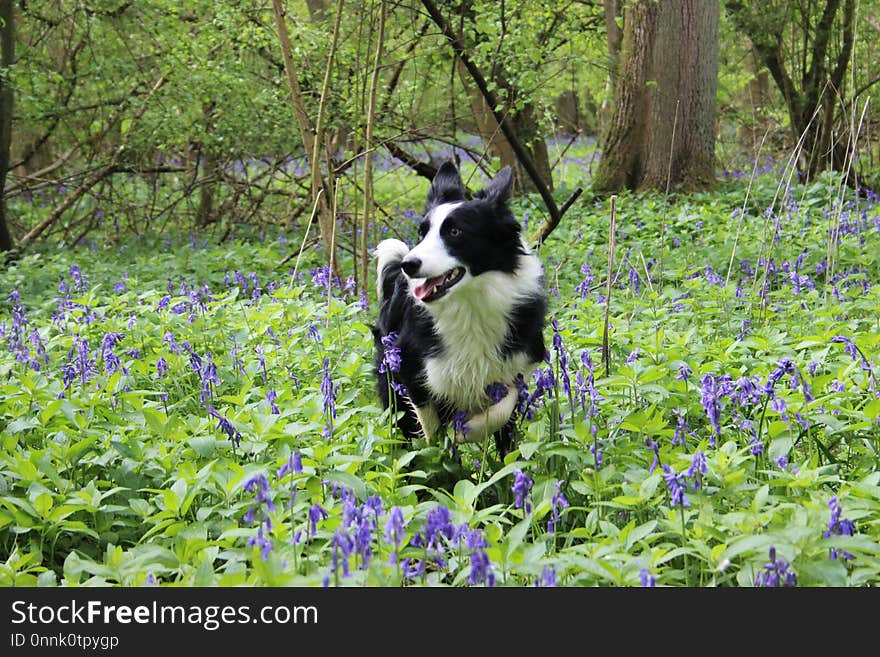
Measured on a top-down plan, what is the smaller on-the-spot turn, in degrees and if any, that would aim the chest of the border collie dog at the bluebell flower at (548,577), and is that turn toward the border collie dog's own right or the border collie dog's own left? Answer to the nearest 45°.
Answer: approximately 45° to the border collie dog's own right

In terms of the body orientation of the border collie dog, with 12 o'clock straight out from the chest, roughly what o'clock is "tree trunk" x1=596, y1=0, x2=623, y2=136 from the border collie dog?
The tree trunk is roughly at 8 o'clock from the border collie dog.

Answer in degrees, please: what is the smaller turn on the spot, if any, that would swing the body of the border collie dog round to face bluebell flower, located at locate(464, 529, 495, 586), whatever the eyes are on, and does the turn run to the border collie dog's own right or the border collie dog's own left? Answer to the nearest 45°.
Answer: approximately 45° to the border collie dog's own right

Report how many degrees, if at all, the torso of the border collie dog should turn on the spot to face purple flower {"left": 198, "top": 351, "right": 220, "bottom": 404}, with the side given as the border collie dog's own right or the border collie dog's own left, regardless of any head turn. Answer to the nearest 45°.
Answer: approximately 135° to the border collie dog's own right

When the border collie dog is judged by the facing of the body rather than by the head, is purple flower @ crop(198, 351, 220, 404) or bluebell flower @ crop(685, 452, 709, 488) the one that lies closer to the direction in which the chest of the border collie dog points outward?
the bluebell flower

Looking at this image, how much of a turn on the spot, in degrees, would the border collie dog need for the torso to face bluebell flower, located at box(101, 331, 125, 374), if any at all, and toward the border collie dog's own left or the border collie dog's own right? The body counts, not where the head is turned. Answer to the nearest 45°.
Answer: approximately 135° to the border collie dog's own right

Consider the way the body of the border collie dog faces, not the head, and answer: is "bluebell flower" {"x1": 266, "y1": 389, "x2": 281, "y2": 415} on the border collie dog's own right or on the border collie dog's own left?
on the border collie dog's own right

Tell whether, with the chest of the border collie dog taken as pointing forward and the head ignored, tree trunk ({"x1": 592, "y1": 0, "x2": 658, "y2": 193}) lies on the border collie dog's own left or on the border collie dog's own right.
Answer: on the border collie dog's own left

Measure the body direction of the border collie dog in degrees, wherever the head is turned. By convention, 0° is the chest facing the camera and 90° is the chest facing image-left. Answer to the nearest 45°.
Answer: approximately 315°

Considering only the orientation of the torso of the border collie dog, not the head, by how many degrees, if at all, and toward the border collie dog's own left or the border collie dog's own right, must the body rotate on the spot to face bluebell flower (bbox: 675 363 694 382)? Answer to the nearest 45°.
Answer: approximately 45° to the border collie dog's own left
